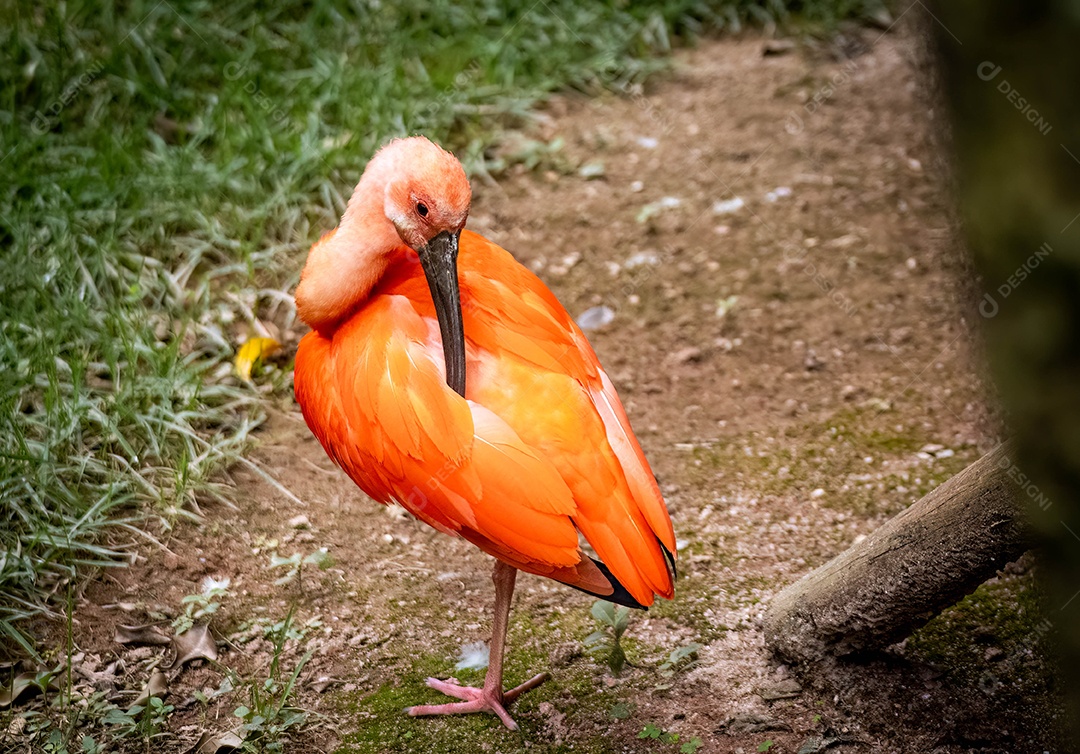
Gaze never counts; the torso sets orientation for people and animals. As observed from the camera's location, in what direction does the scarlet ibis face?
facing away from the viewer and to the left of the viewer

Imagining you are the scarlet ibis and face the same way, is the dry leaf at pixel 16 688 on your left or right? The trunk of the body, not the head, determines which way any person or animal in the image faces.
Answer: on your left
